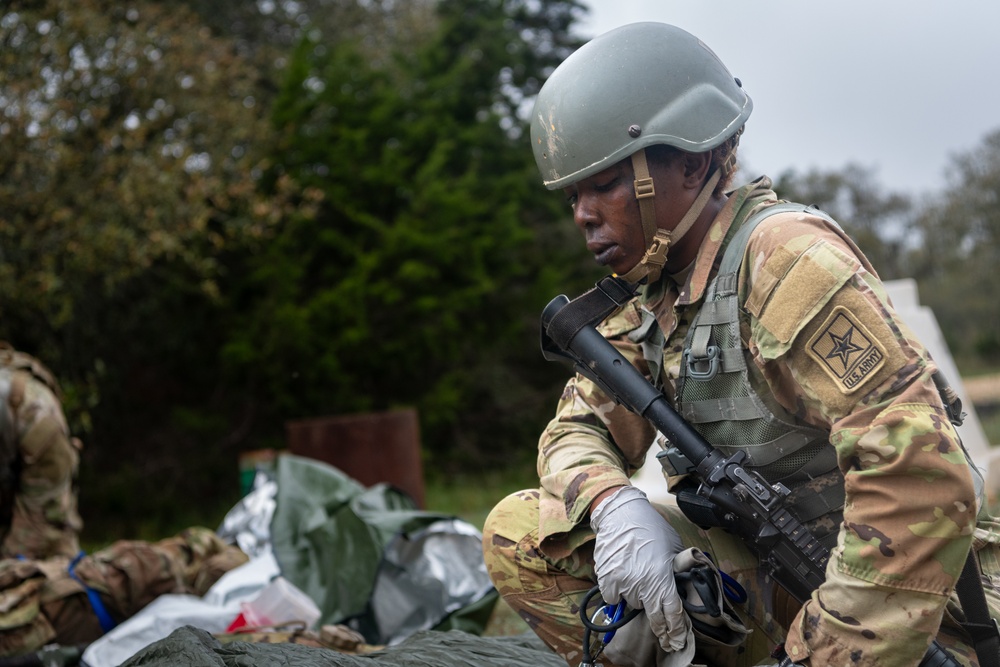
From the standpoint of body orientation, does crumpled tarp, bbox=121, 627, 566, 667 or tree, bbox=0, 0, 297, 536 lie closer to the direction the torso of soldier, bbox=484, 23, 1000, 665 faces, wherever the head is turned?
the crumpled tarp

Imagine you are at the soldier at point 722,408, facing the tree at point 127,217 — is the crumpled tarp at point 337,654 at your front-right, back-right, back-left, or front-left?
front-left

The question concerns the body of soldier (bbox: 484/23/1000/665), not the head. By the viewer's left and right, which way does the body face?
facing the viewer and to the left of the viewer

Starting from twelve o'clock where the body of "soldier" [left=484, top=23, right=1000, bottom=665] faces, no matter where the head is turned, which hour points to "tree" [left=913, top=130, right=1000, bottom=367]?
The tree is roughly at 5 o'clock from the soldier.

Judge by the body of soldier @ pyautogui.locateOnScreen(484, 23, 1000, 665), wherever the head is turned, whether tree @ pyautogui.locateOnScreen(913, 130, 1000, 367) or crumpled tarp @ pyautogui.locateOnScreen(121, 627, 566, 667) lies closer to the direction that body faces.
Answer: the crumpled tarp

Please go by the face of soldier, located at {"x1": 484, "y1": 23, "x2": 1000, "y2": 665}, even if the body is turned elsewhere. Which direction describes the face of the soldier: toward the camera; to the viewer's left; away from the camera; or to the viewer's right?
to the viewer's left

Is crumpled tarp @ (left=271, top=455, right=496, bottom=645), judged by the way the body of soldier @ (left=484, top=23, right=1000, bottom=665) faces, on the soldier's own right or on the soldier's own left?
on the soldier's own right
